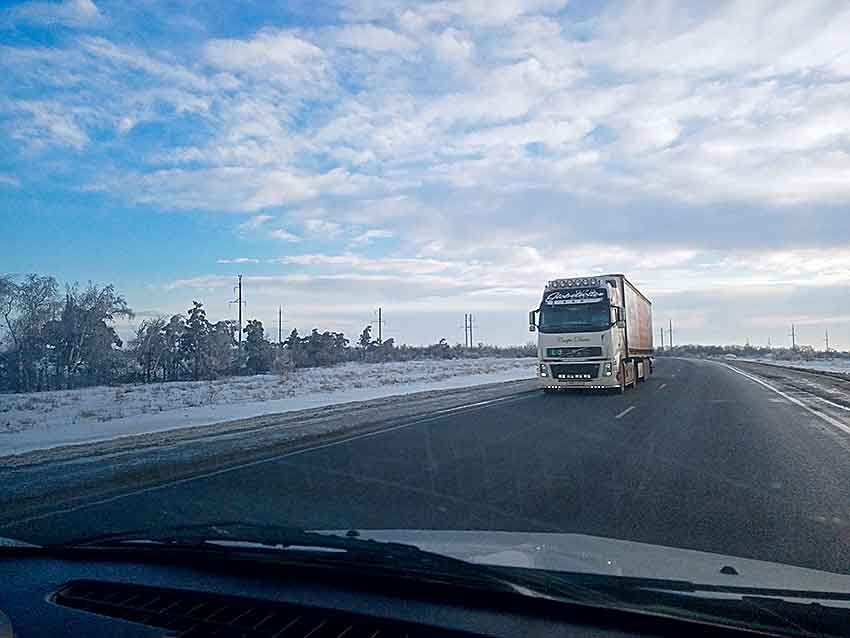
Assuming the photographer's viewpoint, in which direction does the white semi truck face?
facing the viewer
